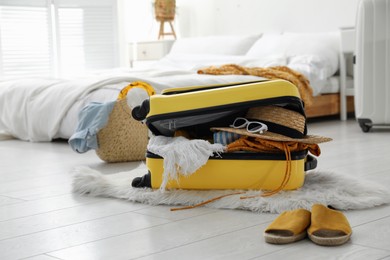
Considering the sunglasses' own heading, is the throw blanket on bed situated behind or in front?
behind

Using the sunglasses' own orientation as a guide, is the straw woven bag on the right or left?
on its right

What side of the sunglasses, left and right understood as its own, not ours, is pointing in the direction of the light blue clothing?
right

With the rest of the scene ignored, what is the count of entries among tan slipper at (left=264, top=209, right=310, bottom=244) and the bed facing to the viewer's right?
0

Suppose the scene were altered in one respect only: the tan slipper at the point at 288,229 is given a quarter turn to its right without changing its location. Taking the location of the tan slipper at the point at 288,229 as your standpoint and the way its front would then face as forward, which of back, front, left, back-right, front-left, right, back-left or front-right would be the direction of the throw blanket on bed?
front-right

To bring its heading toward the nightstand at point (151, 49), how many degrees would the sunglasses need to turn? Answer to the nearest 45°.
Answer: approximately 135° to its right

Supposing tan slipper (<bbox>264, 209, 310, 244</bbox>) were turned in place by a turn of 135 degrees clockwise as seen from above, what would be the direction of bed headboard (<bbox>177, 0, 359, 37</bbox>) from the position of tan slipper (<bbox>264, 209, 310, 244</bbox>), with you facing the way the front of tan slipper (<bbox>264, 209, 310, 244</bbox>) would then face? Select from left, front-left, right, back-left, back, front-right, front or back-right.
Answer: front

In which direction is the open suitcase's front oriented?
toward the camera

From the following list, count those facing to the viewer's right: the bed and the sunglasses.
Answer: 0

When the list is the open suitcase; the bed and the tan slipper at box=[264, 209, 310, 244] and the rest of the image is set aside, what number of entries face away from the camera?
0

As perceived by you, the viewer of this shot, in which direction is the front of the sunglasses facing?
facing the viewer and to the left of the viewer

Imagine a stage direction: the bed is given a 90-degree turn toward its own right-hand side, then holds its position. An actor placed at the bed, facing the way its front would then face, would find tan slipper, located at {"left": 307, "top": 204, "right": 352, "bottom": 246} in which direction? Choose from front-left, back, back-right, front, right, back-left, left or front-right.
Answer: back-left

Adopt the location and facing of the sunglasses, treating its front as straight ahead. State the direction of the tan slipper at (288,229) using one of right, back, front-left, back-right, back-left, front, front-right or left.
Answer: front-left

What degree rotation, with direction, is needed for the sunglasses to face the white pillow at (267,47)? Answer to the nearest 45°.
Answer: approximately 135° to its right

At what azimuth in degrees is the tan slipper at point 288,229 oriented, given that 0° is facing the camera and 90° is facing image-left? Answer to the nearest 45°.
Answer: approximately 45°

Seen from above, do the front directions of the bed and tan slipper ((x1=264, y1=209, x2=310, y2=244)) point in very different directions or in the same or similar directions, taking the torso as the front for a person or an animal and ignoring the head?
same or similar directions
